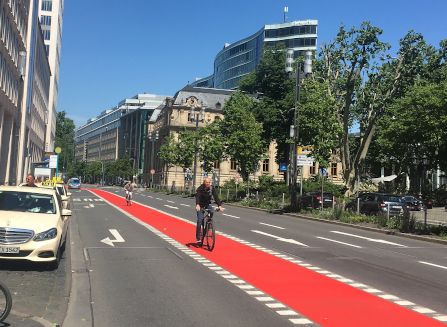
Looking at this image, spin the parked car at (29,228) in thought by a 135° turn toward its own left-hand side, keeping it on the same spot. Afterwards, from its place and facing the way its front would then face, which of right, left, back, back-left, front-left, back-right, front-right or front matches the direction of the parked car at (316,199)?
front

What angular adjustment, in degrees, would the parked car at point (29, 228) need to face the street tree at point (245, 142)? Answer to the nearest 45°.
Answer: approximately 135° to its left

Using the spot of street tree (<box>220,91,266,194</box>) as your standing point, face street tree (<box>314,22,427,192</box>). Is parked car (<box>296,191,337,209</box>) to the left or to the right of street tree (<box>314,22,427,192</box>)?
right

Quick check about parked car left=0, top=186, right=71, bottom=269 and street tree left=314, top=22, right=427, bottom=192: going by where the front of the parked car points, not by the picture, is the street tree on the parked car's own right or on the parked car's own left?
on the parked car's own left

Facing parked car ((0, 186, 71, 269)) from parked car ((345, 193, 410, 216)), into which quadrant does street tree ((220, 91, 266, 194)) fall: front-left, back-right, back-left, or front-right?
back-right

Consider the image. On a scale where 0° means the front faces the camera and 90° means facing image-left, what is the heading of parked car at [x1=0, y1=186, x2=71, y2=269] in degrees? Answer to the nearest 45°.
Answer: approximately 0°

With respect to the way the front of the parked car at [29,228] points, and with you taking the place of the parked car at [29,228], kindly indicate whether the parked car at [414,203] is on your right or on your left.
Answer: on your left

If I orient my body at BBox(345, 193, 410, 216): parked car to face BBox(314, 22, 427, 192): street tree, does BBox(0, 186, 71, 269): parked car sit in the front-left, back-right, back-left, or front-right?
back-left

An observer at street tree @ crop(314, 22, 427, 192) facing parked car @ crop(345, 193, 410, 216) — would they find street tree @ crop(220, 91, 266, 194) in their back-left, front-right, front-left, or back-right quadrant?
back-right

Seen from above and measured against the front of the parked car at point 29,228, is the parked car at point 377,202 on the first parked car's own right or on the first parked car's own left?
on the first parked car's own left
